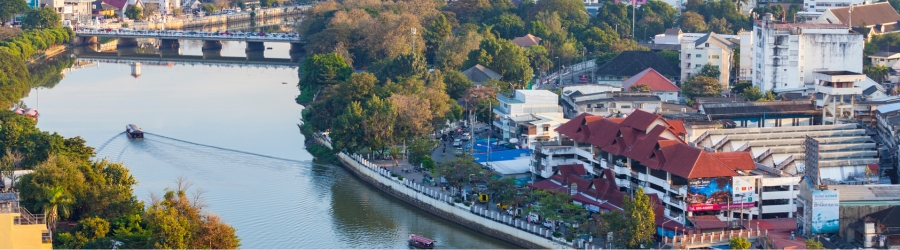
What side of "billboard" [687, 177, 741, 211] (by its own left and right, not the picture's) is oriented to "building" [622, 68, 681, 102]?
back

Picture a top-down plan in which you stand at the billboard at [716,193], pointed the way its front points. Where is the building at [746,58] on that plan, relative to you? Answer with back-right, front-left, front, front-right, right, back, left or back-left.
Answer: back

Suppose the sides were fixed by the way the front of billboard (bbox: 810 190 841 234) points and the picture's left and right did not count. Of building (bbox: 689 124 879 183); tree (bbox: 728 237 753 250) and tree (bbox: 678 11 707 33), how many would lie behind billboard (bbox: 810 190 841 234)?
2

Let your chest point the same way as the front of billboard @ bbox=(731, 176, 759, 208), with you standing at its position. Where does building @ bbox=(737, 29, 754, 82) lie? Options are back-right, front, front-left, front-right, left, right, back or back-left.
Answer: back

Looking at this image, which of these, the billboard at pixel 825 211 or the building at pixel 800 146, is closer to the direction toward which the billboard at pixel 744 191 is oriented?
the billboard

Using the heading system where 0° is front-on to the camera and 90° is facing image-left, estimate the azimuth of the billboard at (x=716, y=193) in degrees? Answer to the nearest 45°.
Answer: approximately 0°

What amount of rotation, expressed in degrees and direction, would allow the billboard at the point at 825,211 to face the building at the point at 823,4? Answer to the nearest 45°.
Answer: approximately 180°

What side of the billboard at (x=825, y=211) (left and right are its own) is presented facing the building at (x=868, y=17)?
back

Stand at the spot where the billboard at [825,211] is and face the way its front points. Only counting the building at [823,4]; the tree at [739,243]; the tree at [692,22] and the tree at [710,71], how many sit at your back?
3

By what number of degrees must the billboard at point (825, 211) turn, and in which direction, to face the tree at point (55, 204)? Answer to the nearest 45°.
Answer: approximately 90° to its right
